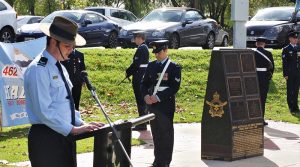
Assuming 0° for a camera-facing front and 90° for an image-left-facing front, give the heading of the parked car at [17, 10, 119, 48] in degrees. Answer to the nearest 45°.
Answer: approximately 45°

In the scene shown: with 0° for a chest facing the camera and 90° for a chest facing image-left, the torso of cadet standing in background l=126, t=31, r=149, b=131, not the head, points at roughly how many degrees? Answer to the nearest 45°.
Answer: approximately 90°

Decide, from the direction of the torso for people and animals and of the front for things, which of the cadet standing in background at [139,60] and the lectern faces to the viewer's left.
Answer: the cadet standing in background

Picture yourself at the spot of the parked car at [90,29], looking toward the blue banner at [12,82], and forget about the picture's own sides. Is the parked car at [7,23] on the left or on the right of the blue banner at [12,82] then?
right

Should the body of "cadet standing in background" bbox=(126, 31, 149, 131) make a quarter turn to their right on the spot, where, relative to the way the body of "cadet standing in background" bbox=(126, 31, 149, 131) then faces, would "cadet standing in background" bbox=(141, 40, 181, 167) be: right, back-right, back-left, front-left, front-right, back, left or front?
back

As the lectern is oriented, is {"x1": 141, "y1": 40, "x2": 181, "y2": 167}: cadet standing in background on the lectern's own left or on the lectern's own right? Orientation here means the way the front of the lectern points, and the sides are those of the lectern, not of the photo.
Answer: on the lectern's own left
